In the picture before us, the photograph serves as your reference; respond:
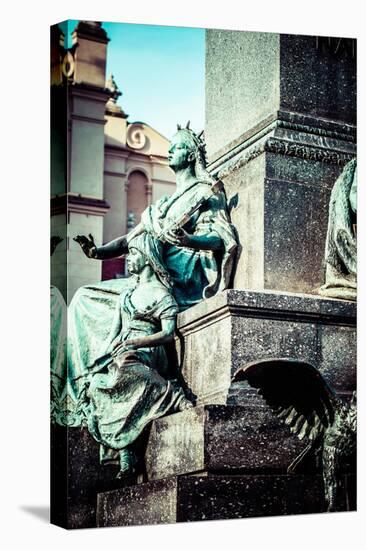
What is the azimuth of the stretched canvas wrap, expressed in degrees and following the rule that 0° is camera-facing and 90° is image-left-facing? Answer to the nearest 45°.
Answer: approximately 315°
